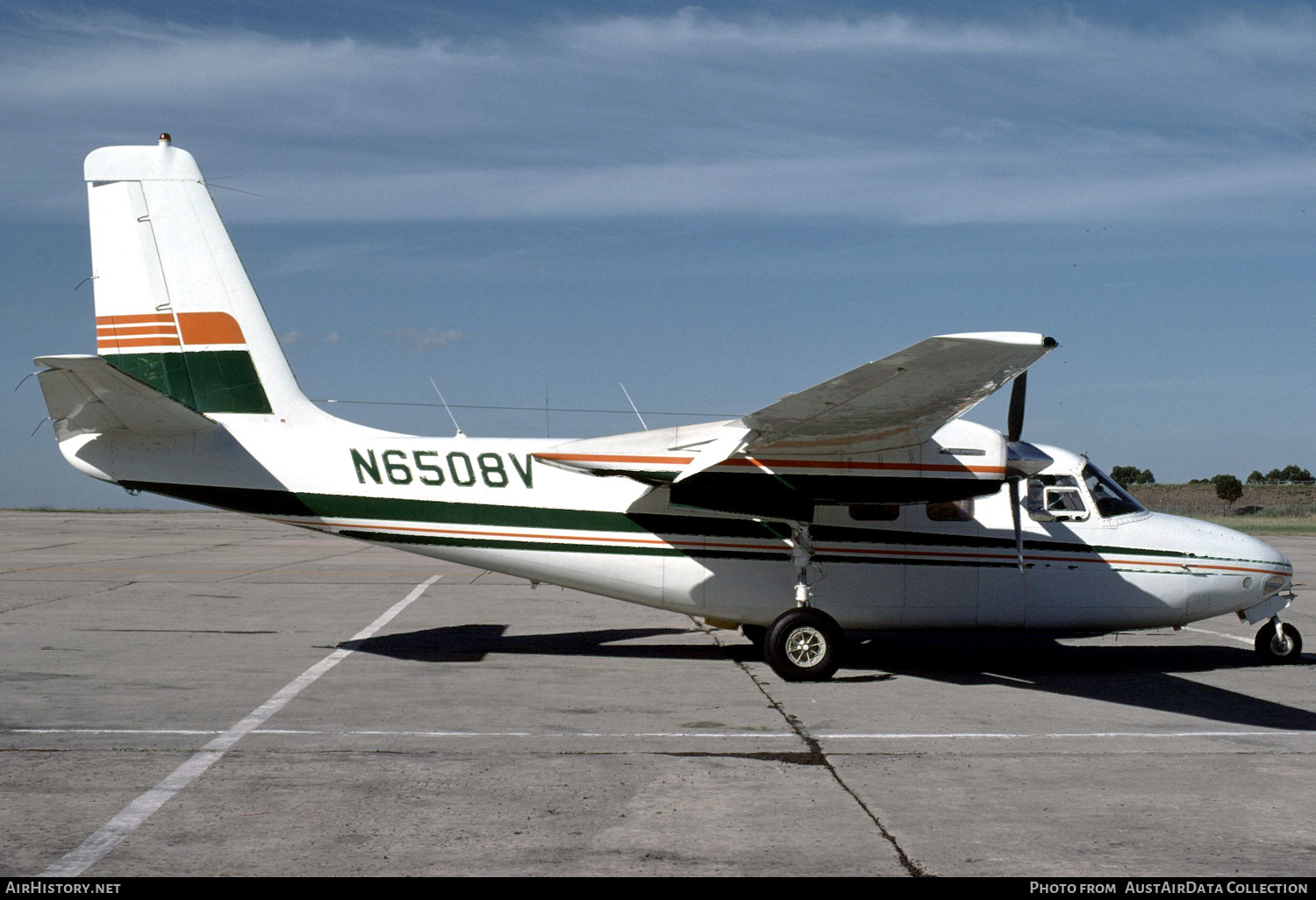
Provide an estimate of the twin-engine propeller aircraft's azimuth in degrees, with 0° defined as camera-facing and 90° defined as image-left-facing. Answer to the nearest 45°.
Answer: approximately 270°
